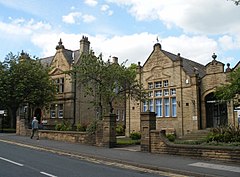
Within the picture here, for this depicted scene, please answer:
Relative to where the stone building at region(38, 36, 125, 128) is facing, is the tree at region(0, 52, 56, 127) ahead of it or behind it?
ahead

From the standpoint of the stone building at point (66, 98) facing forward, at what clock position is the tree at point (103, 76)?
The tree is roughly at 10 o'clock from the stone building.

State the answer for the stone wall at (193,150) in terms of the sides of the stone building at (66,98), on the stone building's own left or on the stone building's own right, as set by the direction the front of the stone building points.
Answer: on the stone building's own left

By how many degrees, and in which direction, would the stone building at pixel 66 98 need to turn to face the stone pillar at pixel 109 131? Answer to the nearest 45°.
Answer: approximately 45° to its left

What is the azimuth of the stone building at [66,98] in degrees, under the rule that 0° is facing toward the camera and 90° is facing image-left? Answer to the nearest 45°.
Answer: approximately 45°

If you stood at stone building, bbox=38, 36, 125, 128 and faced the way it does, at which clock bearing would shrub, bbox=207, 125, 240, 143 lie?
The shrub is roughly at 10 o'clock from the stone building.

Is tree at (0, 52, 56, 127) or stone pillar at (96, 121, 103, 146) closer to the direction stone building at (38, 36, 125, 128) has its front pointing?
the tree

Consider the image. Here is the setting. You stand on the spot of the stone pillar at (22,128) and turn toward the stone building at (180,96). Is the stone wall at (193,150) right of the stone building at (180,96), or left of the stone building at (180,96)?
right

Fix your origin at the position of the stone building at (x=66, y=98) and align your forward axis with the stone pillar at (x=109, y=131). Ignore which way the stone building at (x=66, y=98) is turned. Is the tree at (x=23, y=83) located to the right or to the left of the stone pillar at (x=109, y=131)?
right

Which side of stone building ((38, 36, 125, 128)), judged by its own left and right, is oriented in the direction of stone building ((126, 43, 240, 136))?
left

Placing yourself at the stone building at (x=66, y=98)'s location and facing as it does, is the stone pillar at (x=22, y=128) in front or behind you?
in front

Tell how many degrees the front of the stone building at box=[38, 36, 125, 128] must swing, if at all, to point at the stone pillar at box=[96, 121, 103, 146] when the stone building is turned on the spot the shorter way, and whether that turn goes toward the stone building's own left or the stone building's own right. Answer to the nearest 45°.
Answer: approximately 45° to the stone building's own left

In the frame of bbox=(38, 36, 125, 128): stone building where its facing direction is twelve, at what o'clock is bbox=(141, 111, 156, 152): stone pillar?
The stone pillar is roughly at 10 o'clock from the stone building.
